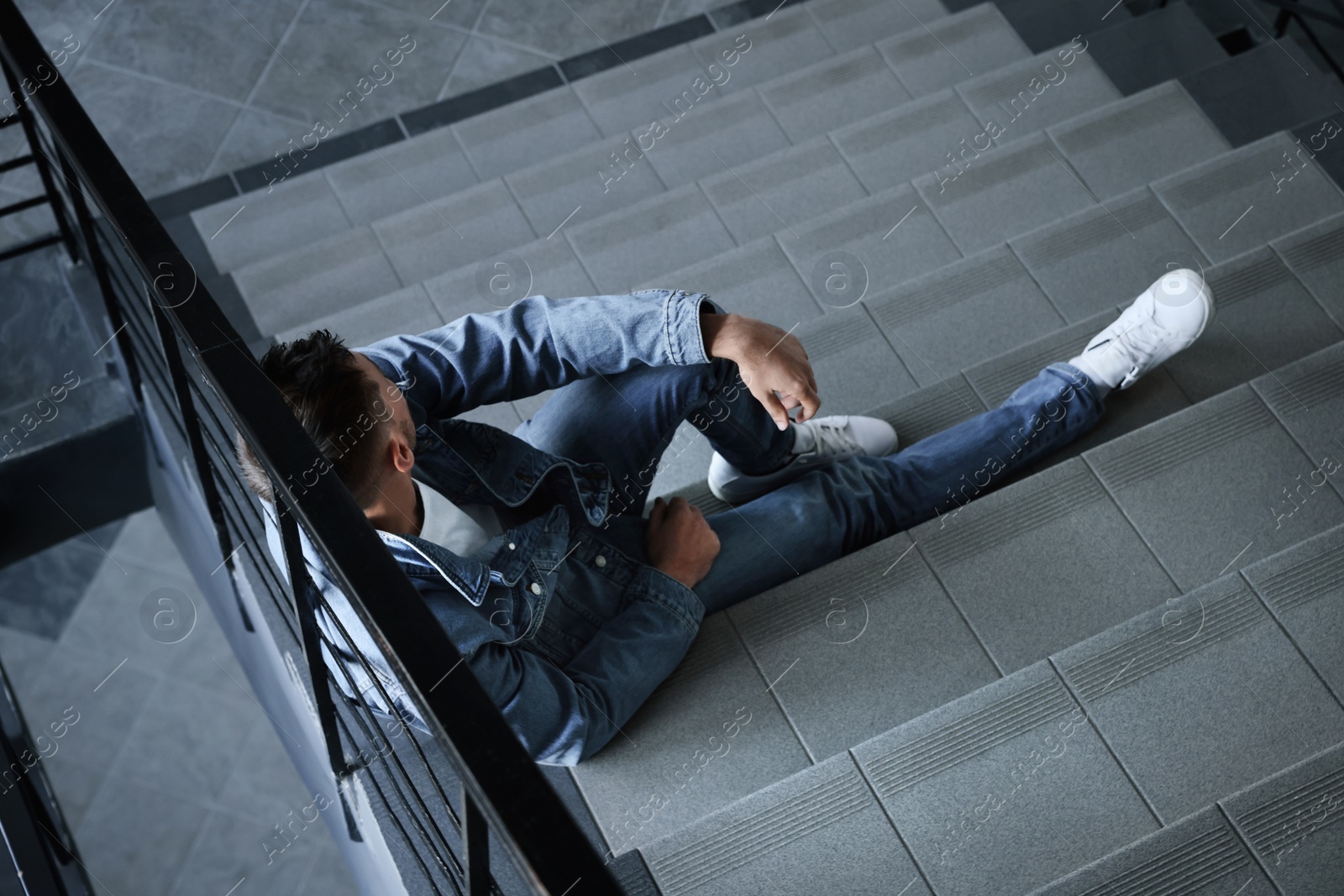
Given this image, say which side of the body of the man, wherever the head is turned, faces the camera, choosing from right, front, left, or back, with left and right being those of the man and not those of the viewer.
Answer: right
